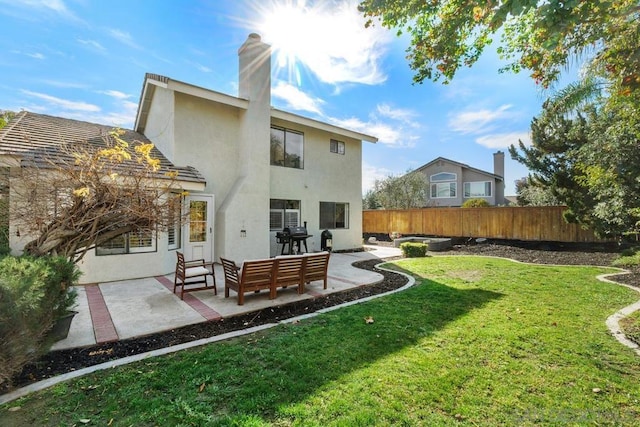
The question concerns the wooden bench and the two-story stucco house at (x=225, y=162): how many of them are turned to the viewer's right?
0

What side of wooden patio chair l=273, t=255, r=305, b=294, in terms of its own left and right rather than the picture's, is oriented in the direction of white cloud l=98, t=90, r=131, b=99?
front

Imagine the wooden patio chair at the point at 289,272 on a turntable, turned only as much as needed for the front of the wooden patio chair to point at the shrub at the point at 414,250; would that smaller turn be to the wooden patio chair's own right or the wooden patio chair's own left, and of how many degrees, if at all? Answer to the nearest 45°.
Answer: approximately 90° to the wooden patio chair's own right

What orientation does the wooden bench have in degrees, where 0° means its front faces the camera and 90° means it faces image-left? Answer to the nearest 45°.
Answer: approximately 135°

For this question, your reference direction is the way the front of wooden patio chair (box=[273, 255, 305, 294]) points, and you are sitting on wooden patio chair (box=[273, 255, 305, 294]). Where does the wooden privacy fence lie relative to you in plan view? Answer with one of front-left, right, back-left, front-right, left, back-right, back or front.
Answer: right

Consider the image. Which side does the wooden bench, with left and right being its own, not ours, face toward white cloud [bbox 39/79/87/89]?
front

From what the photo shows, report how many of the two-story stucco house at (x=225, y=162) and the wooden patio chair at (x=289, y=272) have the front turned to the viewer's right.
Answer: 0

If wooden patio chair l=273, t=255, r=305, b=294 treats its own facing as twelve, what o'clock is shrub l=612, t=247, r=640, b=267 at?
The shrub is roughly at 4 o'clock from the wooden patio chair.
